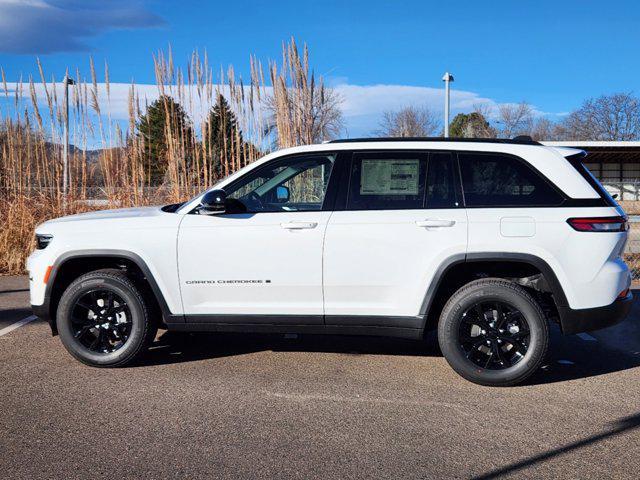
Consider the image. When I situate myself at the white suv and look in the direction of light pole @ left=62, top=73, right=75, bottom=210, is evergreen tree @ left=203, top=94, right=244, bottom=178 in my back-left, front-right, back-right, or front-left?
front-right

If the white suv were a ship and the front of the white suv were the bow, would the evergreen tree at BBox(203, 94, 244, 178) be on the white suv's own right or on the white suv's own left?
on the white suv's own right

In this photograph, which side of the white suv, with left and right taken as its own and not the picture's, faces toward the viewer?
left

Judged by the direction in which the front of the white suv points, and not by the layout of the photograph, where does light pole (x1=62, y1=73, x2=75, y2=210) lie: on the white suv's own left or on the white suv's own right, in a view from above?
on the white suv's own right

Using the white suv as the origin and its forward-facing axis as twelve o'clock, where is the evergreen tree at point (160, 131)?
The evergreen tree is roughly at 2 o'clock from the white suv.
